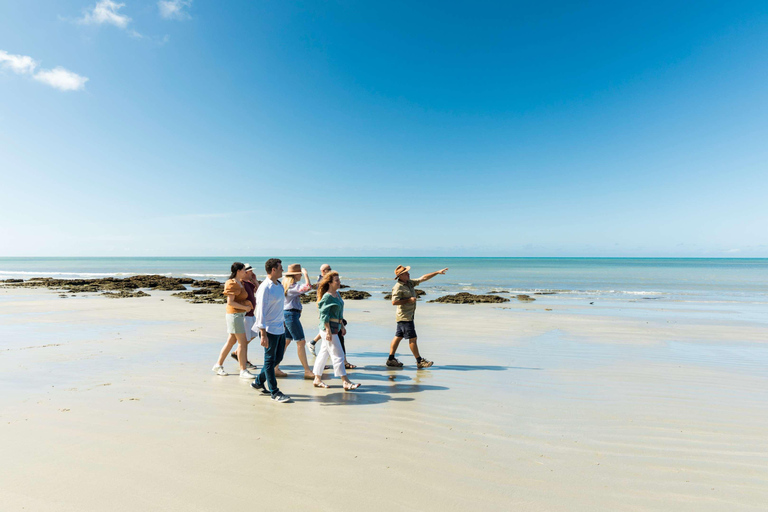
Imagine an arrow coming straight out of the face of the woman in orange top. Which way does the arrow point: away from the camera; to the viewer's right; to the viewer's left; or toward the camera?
to the viewer's right

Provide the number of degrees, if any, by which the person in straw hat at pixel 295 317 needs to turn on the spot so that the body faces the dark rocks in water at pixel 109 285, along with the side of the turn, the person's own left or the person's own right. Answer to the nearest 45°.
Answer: approximately 135° to the person's own left

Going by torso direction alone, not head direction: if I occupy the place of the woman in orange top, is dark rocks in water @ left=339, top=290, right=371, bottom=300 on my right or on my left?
on my left

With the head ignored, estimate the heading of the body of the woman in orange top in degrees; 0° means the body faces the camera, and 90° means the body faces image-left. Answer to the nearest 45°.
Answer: approximately 270°

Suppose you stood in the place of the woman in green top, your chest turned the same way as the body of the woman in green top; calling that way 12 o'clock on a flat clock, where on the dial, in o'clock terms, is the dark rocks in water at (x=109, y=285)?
The dark rocks in water is roughly at 8 o'clock from the woman in green top.

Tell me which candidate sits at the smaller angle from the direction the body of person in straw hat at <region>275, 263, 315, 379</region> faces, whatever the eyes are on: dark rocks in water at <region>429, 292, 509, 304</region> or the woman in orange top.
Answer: the dark rocks in water

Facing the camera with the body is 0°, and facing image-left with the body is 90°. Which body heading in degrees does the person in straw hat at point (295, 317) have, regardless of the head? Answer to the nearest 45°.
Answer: approximately 270°

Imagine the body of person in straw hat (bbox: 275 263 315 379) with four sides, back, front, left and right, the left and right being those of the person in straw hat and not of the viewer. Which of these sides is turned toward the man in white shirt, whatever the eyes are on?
right

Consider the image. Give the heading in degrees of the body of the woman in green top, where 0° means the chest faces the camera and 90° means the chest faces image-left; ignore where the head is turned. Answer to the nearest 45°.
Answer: approximately 270°

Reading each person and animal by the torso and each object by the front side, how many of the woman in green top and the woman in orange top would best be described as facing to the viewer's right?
2

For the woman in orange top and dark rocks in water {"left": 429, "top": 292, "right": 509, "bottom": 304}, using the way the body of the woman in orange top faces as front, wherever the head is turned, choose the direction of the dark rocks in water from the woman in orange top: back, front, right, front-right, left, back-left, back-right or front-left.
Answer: front-left

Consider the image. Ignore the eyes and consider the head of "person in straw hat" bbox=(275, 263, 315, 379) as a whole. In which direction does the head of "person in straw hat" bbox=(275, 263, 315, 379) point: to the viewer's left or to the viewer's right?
to the viewer's right

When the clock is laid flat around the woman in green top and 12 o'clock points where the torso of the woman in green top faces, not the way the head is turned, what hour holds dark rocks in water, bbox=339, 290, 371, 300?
The dark rocks in water is roughly at 9 o'clock from the woman in green top.

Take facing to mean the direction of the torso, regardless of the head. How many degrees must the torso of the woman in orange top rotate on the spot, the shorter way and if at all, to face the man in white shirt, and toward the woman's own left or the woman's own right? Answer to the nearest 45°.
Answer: approximately 90° to the woman's own right

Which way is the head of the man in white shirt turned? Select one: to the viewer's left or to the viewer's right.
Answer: to the viewer's right

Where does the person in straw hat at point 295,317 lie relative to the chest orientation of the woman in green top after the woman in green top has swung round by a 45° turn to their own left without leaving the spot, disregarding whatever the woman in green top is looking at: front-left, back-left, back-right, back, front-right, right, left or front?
left

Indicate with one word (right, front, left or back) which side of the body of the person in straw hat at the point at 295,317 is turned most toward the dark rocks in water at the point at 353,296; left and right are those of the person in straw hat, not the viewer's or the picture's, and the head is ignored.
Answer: left
